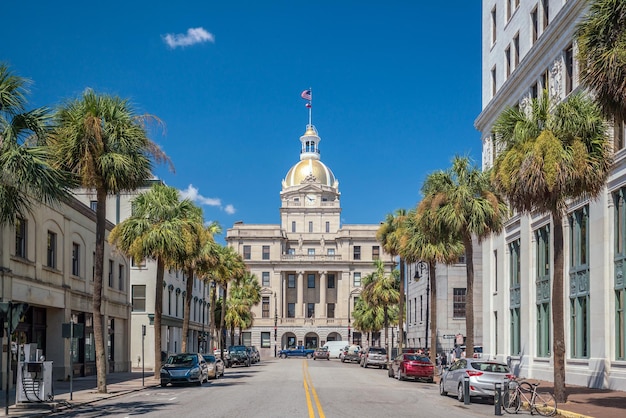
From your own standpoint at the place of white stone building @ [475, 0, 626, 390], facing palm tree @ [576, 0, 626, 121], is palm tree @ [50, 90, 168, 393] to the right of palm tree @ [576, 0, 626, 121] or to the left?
right

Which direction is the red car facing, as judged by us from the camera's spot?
facing away from the viewer and to the left of the viewer

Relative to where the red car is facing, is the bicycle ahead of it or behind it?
behind

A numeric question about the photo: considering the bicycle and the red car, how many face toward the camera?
0

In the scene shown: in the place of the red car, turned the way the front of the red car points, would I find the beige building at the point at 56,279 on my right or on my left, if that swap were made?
on my left
